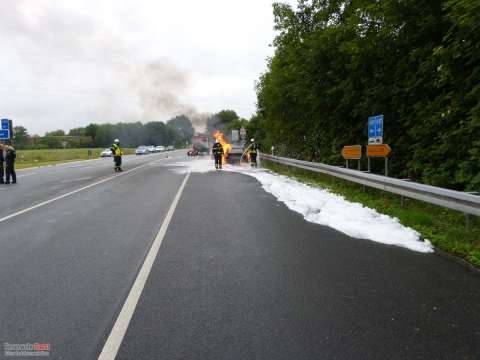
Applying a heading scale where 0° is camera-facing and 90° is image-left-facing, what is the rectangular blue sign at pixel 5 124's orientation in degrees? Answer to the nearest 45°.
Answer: approximately 0°

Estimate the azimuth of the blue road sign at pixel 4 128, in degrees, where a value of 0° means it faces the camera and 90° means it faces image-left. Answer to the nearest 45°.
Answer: approximately 0°

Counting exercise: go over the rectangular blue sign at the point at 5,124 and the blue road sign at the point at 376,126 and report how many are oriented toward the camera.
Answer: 2

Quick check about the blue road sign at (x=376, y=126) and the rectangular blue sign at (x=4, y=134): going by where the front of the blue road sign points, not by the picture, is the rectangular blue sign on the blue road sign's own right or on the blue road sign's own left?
on the blue road sign's own right

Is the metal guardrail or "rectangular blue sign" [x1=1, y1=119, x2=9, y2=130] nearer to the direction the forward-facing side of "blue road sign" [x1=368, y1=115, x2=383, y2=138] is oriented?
the metal guardrail

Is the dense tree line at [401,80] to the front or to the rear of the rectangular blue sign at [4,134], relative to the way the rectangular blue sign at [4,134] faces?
to the front

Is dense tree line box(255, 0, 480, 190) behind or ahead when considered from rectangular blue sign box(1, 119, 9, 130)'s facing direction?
ahead

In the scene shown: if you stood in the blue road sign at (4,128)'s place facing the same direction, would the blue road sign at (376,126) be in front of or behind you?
in front
